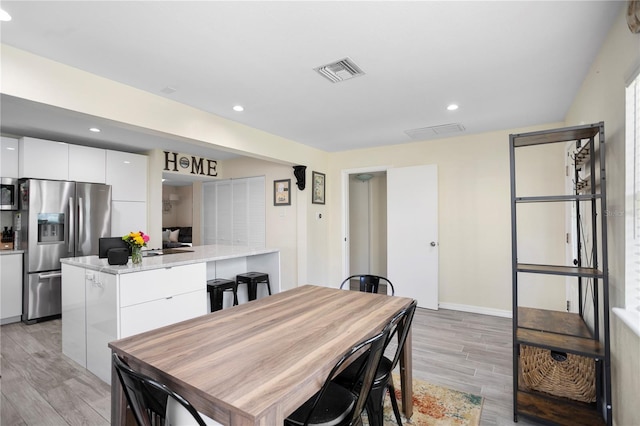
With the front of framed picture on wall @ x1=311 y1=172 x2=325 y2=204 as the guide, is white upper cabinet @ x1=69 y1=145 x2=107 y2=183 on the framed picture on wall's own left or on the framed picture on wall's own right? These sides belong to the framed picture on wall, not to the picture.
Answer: on the framed picture on wall's own right

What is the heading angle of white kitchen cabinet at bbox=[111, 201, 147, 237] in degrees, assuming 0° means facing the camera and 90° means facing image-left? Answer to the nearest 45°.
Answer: approximately 0°

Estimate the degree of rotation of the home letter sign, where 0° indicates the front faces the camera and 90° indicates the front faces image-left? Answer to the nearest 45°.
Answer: approximately 315°

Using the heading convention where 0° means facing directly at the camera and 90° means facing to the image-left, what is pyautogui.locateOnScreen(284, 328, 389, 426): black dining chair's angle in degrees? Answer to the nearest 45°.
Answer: approximately 135°

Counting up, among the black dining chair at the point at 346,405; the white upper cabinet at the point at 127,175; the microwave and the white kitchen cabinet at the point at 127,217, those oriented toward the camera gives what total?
3

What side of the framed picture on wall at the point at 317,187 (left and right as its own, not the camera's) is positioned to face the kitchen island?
right

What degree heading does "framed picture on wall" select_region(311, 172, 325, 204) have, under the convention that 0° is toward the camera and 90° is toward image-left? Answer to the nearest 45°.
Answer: approximately 315°

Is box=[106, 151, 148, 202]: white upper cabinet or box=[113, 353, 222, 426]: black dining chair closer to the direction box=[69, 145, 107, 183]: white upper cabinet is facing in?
the black dining chair

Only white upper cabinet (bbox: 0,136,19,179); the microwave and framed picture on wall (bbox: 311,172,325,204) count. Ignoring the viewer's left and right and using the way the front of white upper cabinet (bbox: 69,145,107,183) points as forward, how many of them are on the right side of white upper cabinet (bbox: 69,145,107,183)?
2
